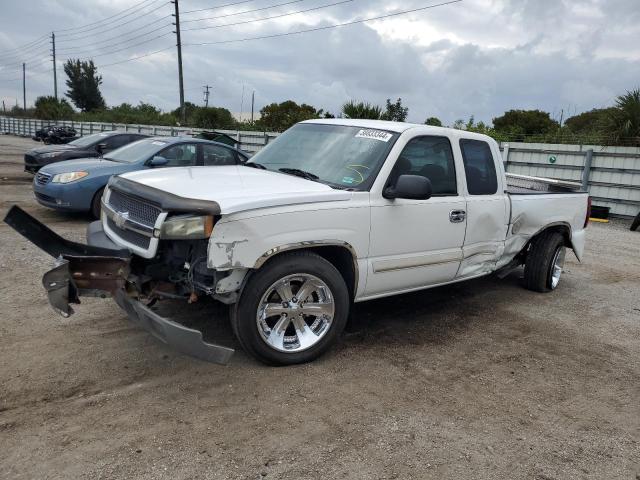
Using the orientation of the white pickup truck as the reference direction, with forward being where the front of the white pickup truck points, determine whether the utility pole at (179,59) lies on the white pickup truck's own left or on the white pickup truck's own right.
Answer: on the white pickup truck's own right

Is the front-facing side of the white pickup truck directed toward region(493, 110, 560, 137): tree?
no

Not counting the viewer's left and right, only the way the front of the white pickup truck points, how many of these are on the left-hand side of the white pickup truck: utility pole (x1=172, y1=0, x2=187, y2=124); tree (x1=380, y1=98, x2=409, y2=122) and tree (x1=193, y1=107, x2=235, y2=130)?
0

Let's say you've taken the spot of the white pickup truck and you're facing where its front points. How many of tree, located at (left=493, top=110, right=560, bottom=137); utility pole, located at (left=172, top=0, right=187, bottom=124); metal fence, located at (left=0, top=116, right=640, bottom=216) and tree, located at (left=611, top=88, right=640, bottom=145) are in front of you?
0

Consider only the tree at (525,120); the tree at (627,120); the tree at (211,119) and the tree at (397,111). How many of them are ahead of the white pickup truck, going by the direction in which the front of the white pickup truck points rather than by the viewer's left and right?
0

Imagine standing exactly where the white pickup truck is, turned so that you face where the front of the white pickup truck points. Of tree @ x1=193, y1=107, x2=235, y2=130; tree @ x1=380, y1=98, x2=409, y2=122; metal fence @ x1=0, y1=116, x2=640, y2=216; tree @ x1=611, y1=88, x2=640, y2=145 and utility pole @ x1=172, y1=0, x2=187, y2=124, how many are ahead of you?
0

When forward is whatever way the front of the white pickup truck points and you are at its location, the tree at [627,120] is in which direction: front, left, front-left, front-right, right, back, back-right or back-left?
back

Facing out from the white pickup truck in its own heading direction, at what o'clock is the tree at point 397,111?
The tree is roughly at 5 o'clock from the white pickup truck.

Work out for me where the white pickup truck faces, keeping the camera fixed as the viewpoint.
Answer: facing the viewer and to the left of the viewer

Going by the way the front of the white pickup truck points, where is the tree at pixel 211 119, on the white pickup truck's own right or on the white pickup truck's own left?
on the white pickup truck's own right

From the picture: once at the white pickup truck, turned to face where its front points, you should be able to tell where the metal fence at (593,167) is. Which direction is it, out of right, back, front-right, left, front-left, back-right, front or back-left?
back
